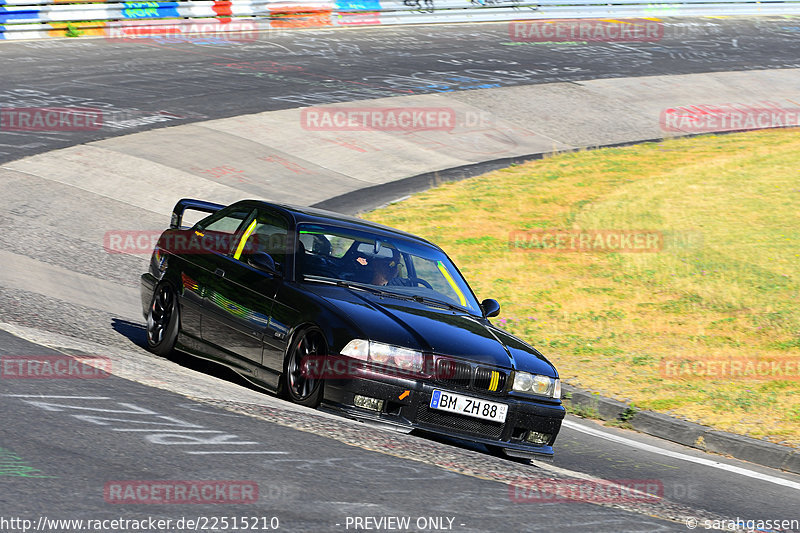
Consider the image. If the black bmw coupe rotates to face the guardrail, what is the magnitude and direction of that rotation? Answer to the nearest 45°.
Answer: approximately 135° to its left

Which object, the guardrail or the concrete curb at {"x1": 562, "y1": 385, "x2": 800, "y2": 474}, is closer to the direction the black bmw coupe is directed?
the concrete curb

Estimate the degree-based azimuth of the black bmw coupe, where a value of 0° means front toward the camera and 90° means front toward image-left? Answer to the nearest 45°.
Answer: approximately 315°

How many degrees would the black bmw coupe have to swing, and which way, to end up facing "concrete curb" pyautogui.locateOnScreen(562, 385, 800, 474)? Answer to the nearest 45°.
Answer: approximately 45° to its left
